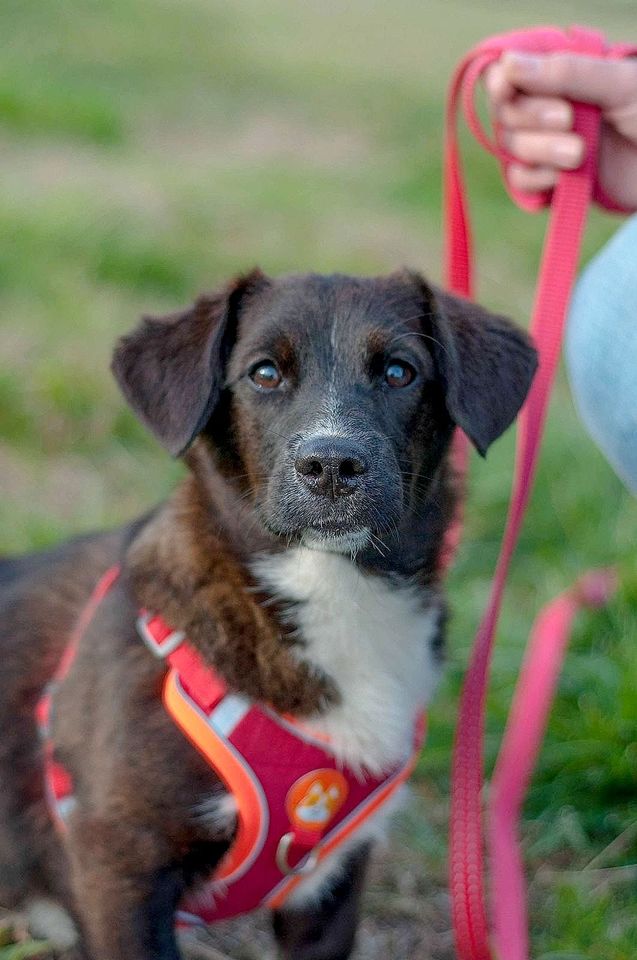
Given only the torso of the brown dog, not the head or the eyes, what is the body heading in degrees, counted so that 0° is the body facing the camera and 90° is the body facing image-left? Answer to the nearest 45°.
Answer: approximately 315°
